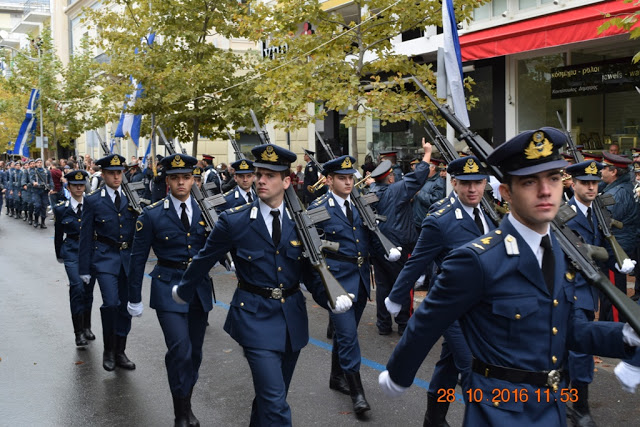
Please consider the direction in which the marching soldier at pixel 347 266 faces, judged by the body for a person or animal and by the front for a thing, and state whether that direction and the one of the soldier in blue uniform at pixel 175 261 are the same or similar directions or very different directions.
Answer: same or similar directions

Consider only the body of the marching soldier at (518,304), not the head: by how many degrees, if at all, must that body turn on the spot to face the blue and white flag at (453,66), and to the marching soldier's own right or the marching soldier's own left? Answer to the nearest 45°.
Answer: approximately 135° to the marching soldier's own left

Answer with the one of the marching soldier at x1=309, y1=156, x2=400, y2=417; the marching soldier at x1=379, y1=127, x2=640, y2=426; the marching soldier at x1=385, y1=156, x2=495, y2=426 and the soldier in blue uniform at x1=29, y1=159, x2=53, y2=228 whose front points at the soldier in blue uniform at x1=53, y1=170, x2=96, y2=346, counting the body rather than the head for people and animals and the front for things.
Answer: the soldier in blue uniform at x1=29, y1=159, x2=53, y2=228

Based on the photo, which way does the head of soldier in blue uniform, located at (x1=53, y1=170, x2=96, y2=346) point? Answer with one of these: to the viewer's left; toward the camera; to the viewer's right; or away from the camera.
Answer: toward the camera

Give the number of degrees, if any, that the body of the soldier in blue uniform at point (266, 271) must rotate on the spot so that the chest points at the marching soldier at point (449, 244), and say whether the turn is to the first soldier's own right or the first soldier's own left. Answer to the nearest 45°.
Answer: approximately 90° to the first soldier's own left

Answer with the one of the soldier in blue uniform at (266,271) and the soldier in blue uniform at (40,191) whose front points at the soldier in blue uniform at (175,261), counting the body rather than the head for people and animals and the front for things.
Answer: the soldier in blue uniform at (40,191)

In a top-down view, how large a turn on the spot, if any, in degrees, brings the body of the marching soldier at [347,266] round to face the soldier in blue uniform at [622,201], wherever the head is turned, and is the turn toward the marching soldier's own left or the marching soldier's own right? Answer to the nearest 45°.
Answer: approximately 90° to the marching soldier's own left

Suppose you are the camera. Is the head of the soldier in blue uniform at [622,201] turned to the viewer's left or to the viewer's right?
to the viewer's left

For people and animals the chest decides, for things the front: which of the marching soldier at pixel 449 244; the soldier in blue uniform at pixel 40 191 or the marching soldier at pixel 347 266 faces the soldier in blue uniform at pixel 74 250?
the soldier in blue uniform at pixel 40 191

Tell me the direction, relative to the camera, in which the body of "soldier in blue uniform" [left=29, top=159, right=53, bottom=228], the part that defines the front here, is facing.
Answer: toward the camera

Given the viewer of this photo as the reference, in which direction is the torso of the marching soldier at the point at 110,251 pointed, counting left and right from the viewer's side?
facing the viewer and to the right of the viewer
